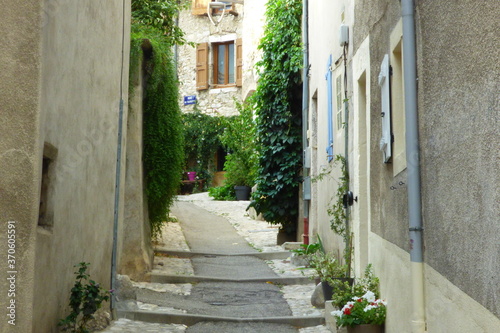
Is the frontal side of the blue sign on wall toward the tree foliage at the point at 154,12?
yes

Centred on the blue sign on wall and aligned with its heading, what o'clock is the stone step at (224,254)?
The stone step is roughly at 12 o'clock from the blue sign on wall.

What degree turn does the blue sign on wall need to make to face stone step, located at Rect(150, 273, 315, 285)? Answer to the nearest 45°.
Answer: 0° — it already faces it

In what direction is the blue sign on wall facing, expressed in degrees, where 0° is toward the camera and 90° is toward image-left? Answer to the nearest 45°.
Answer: approximately 0°

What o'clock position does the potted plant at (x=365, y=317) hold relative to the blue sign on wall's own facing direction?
The potted plant is roughly at 12 o'clock from the blue sign on wall.
